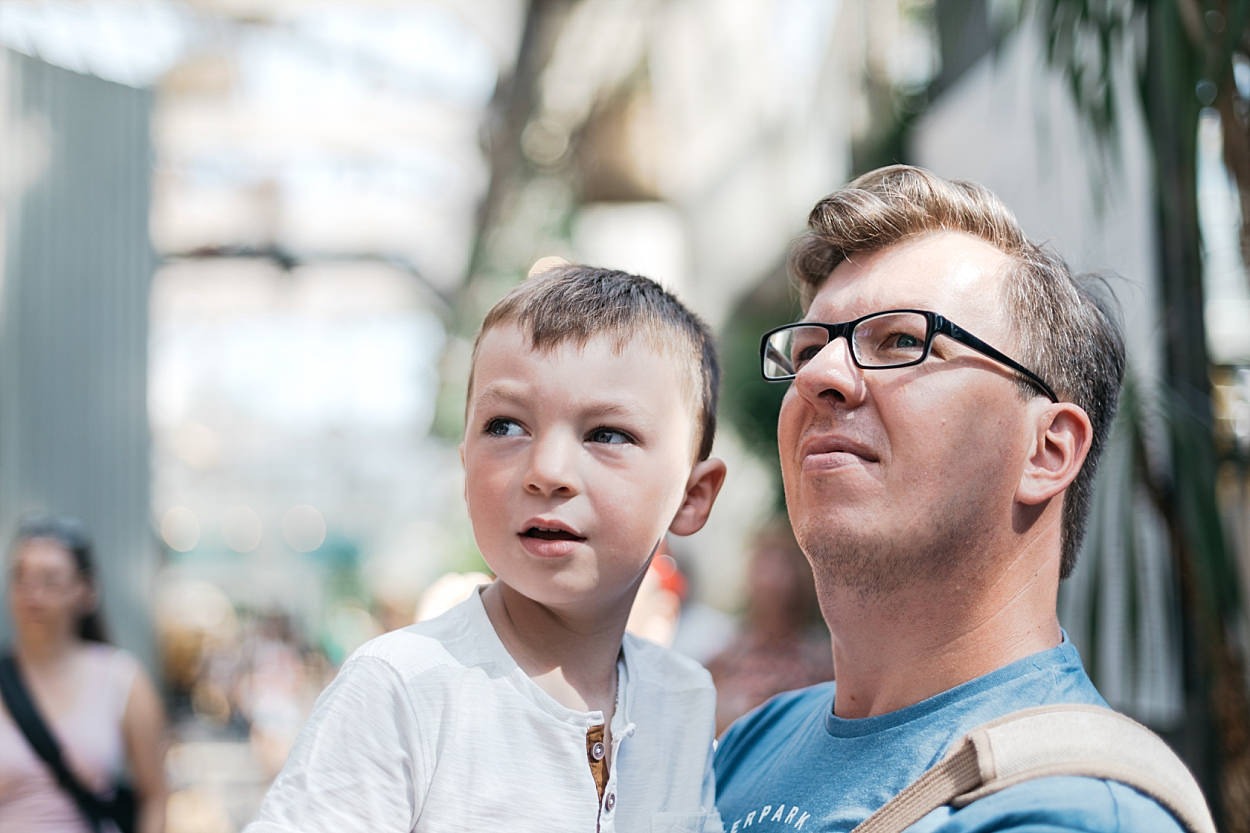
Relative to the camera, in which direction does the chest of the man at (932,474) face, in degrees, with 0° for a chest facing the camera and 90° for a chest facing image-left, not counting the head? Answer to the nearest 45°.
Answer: approximately 45°

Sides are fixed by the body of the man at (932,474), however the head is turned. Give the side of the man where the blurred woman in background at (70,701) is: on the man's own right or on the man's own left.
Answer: on the man's own right

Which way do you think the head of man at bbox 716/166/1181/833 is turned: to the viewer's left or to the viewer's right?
to the viewer's left

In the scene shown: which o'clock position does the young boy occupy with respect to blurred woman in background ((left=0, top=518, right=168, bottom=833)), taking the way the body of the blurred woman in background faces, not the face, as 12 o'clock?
The young boy is roughly at 12 o'clock from the blurred woman in background.
